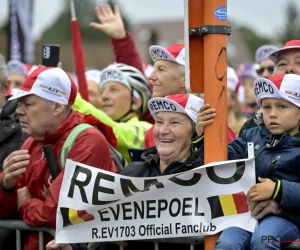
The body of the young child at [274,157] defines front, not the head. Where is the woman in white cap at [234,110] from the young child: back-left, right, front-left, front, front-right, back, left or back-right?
back-right

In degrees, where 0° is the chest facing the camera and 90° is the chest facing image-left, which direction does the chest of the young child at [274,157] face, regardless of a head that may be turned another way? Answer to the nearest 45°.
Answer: approximately 45°

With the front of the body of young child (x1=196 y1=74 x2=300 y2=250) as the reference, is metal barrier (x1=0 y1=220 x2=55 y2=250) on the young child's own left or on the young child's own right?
on the young child's own right

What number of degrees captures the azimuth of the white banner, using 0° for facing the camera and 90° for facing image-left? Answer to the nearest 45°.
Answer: approximately 0°

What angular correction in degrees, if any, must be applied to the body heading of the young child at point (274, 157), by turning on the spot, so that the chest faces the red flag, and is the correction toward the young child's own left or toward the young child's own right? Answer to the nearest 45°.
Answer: approximately 90° to the young child's own right

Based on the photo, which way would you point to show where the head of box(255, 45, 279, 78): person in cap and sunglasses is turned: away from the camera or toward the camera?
toward the camera

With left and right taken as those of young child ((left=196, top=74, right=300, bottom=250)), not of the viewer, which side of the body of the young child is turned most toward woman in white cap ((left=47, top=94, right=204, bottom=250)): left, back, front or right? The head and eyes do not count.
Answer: right

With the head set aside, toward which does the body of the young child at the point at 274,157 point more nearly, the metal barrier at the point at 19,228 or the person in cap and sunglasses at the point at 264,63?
the metal barrier
